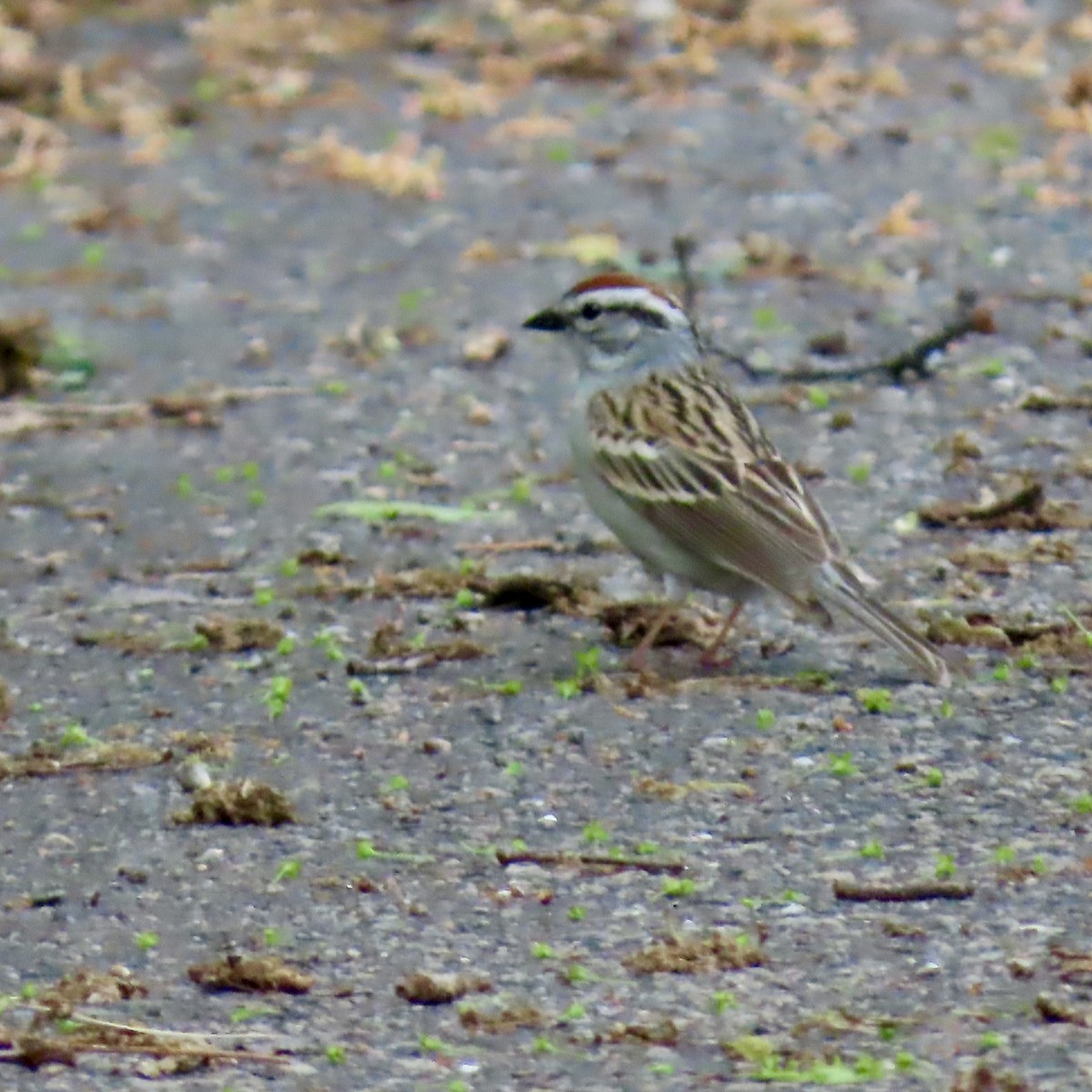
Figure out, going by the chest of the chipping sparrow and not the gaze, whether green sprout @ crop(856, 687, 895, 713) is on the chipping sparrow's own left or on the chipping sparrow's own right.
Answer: on the chipping sparrow's own left

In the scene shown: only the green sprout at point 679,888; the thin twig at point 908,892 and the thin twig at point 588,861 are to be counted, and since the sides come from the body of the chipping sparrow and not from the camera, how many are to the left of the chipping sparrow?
3

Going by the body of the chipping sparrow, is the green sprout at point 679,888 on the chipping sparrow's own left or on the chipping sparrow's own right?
on the chipping sparrow's own left

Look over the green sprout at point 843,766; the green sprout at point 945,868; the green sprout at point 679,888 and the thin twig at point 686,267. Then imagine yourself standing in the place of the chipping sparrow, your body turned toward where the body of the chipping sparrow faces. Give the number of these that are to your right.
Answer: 1

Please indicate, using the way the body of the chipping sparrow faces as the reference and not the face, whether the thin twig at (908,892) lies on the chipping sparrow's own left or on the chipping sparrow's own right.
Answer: on the chipping sparrow's own left

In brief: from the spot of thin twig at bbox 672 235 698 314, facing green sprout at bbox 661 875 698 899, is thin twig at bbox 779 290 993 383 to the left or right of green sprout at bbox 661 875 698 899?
left

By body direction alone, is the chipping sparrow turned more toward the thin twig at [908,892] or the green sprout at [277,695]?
the green sprout

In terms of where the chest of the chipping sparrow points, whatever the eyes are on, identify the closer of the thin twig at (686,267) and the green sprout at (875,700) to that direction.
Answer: the thin twig

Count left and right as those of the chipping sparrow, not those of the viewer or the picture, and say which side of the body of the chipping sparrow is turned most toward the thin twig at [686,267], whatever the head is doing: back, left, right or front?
right

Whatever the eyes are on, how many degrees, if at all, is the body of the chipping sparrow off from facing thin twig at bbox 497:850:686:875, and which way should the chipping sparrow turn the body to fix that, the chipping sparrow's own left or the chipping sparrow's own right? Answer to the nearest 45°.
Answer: approximately 90° to the chipping sparrow's own left

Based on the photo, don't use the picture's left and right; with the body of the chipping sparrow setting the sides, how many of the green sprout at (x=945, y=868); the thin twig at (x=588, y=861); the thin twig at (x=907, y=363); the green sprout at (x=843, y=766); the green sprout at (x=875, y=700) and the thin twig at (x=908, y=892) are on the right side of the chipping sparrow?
1

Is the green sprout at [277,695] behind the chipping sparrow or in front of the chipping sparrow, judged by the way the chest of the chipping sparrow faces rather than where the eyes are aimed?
in front

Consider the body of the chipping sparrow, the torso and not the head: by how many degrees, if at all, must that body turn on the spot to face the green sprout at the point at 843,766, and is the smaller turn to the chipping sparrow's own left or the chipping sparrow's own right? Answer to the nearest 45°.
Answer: approximately 90° to the chipping sparrow's own left

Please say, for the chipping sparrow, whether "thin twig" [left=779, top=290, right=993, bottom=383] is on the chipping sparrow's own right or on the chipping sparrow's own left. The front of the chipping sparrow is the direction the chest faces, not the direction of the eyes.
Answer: on the chipping sparrow's own right

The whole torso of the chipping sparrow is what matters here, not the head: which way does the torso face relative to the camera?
to the viewer's left

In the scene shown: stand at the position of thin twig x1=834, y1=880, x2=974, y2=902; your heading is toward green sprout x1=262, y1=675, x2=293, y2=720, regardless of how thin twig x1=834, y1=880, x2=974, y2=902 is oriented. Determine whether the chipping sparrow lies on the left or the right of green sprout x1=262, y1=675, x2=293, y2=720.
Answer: right
